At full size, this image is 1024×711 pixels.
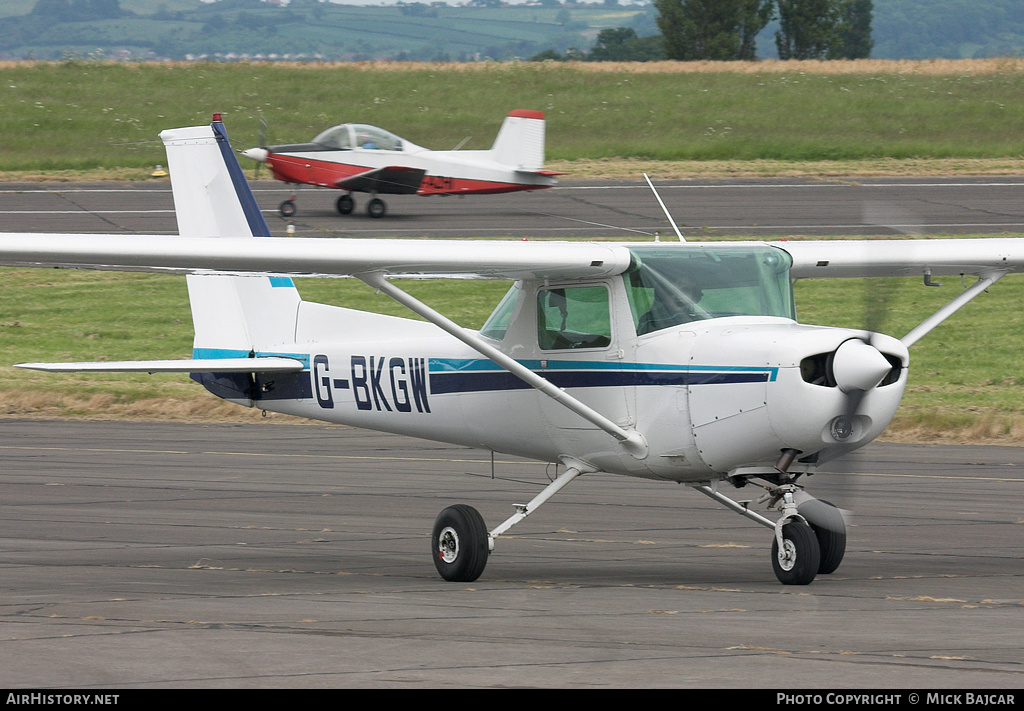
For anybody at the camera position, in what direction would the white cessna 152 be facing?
facing the viewer and to the right of the viewer

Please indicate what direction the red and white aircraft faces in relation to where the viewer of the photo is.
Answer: facing to the left of the viewer

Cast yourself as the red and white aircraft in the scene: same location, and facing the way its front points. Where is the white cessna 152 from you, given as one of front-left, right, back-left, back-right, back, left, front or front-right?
left

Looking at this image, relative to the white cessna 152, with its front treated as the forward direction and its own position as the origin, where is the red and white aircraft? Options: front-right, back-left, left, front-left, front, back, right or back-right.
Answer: back-left

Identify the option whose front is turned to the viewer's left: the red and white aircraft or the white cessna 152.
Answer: the red and white aircraft

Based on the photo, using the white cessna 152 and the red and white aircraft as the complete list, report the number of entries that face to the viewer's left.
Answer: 1
